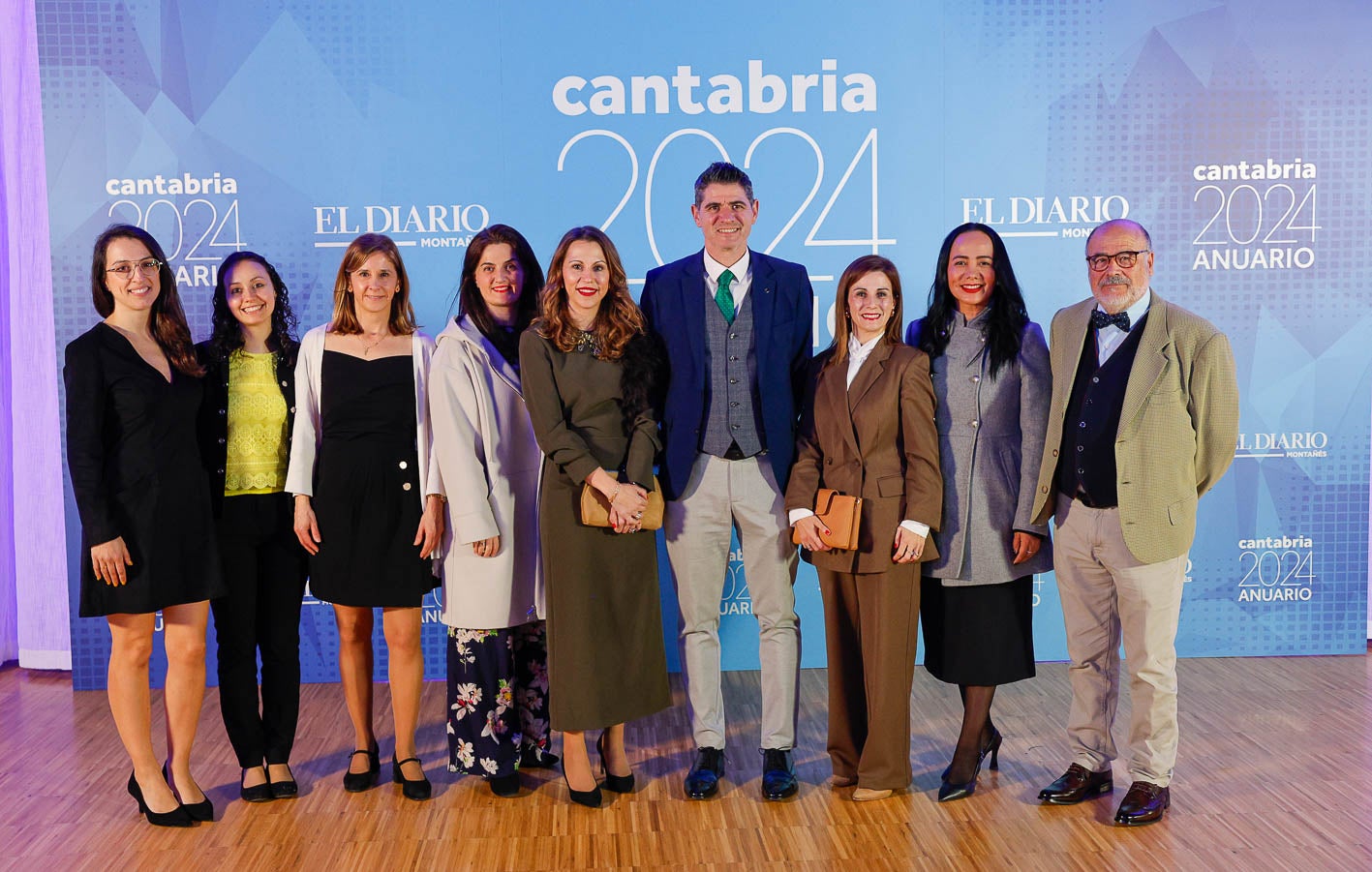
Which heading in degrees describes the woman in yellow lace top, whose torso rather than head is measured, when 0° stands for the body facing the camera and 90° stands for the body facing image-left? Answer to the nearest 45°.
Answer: approximately 0°

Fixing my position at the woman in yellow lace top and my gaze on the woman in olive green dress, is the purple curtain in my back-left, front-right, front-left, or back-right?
back-left

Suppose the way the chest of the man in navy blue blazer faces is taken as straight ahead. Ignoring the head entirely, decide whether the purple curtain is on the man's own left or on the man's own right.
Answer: on the man's own right

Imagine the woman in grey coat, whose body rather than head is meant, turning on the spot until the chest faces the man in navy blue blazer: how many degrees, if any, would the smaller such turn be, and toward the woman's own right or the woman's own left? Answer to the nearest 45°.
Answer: approximately 45° to the woman's own right

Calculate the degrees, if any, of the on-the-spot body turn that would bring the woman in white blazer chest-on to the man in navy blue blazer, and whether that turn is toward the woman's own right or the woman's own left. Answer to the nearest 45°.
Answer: approximately 90° to the woman's own left
